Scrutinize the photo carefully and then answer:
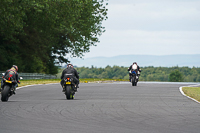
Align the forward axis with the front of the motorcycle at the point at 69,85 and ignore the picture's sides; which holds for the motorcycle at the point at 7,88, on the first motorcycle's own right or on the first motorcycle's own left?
on the first motorcycle's own left

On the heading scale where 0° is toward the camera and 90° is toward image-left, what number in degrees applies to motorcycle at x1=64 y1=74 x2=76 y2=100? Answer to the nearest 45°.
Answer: approximately 180°
